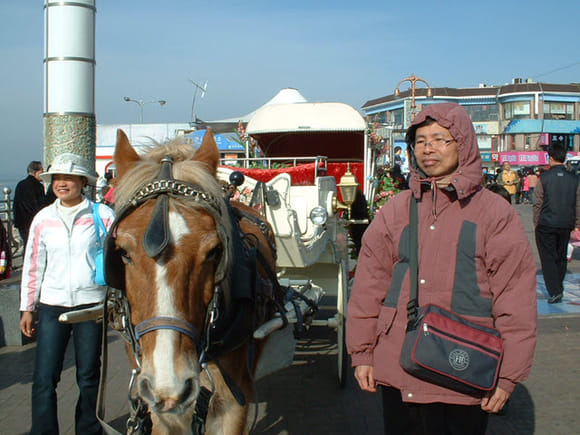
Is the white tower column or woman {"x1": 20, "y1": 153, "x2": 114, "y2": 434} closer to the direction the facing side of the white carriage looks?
the woman

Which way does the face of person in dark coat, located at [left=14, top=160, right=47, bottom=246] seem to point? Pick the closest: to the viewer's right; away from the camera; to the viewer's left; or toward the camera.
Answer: to the viewer's right

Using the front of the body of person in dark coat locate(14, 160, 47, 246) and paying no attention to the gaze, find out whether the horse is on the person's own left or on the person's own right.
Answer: on the person's own right

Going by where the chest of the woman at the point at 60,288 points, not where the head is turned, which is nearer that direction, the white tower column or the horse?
the horse

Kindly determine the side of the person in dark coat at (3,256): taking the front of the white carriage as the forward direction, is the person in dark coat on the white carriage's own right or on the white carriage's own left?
on the white carriage's own right

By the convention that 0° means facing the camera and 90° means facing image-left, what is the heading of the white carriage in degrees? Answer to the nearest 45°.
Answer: approximately 0°

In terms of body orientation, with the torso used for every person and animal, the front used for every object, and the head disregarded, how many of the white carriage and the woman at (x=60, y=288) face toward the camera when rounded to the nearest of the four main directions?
2
